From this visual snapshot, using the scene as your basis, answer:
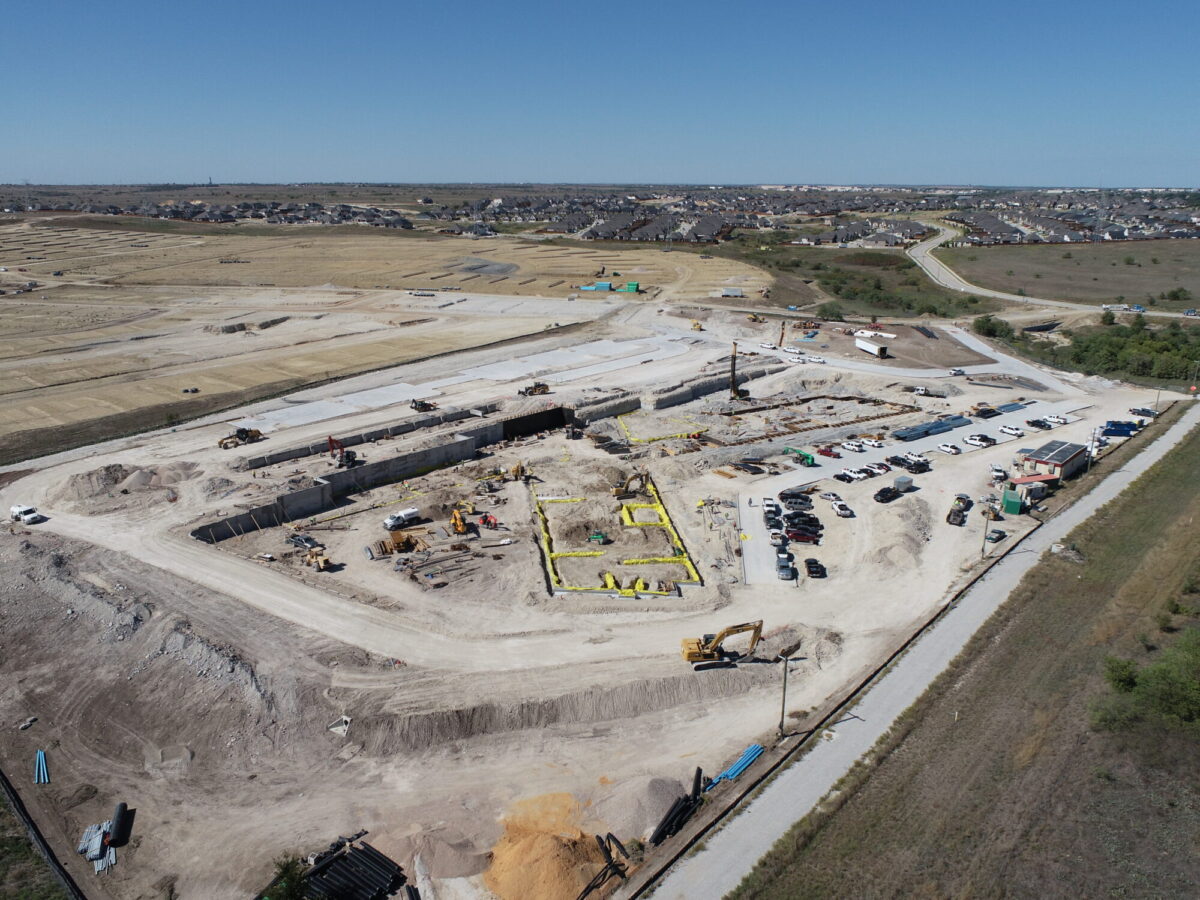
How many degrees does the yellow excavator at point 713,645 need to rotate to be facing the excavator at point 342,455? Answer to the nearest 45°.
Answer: approximately 135° to its left

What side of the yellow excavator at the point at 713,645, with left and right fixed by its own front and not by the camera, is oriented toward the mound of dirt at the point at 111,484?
back

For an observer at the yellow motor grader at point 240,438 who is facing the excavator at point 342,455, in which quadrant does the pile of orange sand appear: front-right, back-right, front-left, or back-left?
front-right

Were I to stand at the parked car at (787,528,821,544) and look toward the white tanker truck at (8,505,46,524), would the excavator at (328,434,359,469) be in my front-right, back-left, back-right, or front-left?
front-right

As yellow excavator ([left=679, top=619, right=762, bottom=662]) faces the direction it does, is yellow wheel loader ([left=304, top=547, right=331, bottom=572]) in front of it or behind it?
behind

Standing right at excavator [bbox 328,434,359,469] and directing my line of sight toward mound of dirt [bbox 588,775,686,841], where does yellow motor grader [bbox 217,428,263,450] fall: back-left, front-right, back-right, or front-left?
back-right

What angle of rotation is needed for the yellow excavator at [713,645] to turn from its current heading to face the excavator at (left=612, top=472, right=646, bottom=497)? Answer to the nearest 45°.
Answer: approximately 90° to its left

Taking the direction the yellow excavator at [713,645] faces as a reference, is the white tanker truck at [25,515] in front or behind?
behind

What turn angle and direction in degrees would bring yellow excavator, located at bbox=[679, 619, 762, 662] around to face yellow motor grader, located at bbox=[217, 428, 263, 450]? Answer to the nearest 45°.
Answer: approximately 135° to its left

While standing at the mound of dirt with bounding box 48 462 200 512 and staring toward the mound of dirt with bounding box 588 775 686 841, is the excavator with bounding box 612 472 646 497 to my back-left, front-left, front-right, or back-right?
front-left

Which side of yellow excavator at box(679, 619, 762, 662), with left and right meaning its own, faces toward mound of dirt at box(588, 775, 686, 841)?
right

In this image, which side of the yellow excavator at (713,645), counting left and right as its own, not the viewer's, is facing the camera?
right

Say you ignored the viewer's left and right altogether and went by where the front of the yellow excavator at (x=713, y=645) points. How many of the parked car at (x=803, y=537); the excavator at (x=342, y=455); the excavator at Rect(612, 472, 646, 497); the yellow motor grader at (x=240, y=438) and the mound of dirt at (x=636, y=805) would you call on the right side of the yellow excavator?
1

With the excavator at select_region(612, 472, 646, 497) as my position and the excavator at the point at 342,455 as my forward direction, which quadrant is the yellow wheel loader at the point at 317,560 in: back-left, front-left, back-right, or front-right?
front-left
